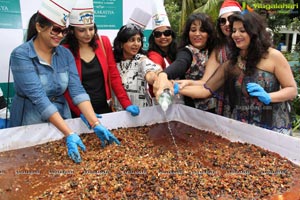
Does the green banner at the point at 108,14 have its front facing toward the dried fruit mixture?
yes

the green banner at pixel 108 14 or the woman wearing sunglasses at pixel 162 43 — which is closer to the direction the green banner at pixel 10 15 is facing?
the woman wearing sunglasses

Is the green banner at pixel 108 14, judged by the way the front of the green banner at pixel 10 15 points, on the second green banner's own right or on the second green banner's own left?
on the second green banner's own left

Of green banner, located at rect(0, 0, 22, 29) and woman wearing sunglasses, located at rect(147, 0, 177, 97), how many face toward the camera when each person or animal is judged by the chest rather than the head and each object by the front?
2

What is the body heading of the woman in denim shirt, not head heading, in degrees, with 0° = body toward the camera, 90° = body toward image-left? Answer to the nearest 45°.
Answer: approximately 315°

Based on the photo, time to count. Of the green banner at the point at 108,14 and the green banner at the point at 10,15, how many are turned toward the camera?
2

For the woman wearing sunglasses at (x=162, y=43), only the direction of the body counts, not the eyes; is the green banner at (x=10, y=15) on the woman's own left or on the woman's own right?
on the woman's own right

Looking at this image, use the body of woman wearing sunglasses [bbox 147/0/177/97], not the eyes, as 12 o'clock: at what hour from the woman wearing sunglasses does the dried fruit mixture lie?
The dried fruit mixture is roughly at 12 o'clock from the woman wearing sunglasses.
